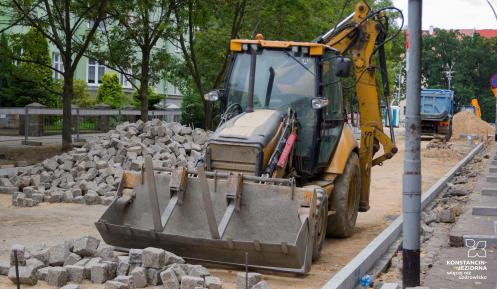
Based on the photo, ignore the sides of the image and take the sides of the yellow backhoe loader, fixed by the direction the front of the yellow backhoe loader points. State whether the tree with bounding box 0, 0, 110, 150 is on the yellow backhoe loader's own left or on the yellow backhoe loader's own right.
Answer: on the yellow backhoe loader's own right

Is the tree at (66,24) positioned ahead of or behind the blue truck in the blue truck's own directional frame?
behind

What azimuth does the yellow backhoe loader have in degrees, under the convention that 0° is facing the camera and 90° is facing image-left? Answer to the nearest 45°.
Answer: approximately 45°

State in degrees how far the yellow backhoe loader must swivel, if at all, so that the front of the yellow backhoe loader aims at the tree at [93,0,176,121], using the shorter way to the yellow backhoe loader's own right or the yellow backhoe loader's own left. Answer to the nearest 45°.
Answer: approximately 135° to the yellow backhoe loader's own right

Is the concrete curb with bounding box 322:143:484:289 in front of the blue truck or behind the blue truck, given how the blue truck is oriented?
behind

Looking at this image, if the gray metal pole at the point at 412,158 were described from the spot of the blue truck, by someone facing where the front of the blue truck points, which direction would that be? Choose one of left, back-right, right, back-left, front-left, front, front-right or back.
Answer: back

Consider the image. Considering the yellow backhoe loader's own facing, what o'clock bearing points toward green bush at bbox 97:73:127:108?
The green bush is roughly at 4 o'clock from the yellow backhoe loader.

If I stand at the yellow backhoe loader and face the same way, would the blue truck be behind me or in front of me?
behind

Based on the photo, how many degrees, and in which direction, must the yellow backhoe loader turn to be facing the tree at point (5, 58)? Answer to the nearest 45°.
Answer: approximately 90° to its right

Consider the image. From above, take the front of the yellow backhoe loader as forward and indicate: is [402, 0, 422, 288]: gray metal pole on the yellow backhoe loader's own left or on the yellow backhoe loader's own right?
on the yellow backhoe loader's own left

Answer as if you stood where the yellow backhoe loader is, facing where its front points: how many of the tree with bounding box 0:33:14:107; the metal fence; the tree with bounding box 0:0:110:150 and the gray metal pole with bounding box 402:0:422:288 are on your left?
1
